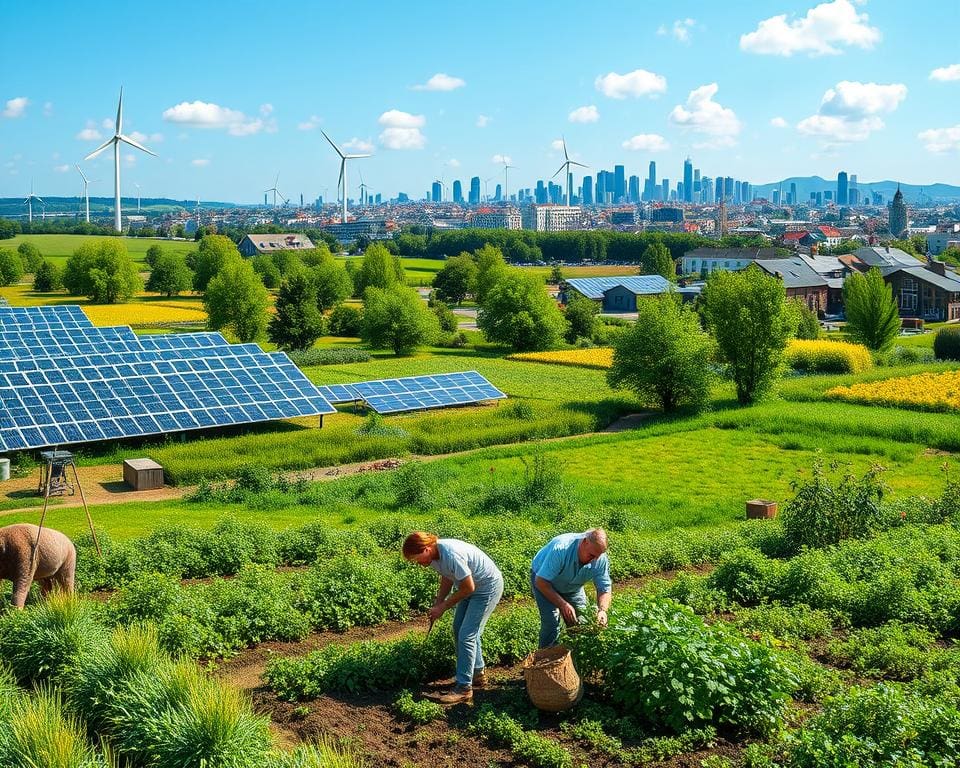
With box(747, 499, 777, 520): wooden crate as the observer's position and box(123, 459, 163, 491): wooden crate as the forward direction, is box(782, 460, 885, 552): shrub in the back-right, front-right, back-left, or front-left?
back-left

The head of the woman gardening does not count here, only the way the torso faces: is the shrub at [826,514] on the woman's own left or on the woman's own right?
on the woman's own right

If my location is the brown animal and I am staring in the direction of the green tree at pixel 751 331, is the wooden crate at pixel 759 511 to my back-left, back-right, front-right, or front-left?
front-right

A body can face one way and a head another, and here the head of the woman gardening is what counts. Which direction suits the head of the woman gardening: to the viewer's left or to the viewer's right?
to the viewer's left

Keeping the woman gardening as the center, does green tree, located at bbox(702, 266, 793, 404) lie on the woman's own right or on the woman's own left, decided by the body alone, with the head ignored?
on the woman's own right

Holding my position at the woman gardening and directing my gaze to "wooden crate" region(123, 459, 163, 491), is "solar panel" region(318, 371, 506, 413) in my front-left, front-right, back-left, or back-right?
front-right

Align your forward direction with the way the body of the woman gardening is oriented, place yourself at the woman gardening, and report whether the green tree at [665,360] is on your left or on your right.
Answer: on your right

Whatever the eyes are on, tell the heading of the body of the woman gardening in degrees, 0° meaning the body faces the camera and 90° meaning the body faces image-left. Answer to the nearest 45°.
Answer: approximately 90°

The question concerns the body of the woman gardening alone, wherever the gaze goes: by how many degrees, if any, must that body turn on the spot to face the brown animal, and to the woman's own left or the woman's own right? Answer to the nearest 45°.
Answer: approximately 45° to the woman's own right

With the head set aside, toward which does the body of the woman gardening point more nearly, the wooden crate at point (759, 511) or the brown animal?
the brown animal

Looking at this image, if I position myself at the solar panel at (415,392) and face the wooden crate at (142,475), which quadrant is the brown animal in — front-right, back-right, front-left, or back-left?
front-left

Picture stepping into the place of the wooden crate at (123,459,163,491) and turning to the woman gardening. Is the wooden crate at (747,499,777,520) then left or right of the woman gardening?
left
